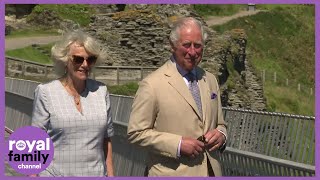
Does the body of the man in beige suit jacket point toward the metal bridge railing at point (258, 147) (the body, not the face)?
no

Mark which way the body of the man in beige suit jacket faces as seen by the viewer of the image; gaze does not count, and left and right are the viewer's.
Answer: facing the viewer and to the right of the viewer

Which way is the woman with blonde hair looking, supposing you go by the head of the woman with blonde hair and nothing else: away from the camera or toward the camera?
toward the camera

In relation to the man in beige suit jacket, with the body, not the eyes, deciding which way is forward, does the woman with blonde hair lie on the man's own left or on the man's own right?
on the man's own right
